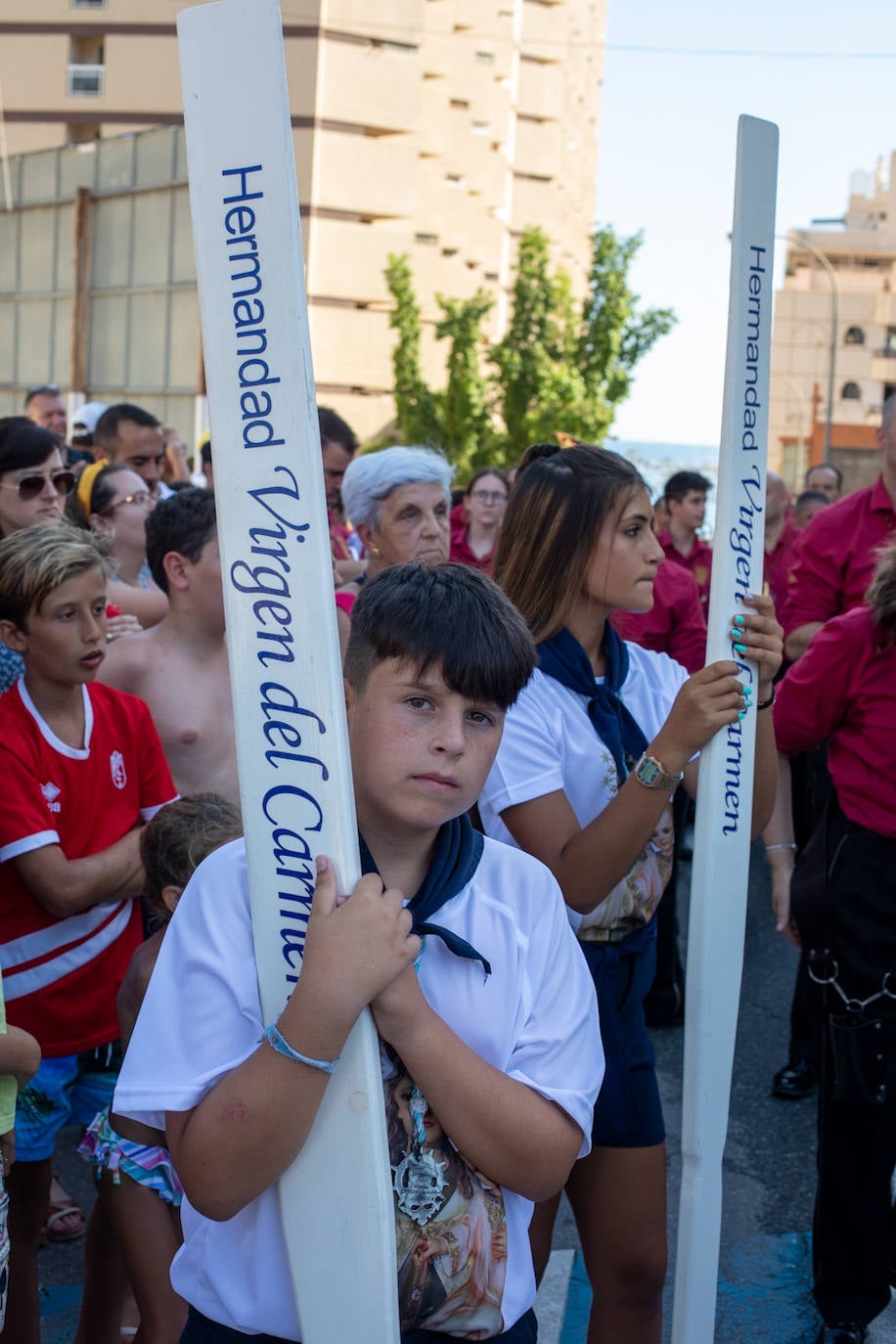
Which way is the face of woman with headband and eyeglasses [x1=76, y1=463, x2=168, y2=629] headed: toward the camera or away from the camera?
toward the camera

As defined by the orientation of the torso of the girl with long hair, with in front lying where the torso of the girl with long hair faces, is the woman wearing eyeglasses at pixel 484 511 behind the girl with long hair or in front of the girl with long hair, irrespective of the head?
behind

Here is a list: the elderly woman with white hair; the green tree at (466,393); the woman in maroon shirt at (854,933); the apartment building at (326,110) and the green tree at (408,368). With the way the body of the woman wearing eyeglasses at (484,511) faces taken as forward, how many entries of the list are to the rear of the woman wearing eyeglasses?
3

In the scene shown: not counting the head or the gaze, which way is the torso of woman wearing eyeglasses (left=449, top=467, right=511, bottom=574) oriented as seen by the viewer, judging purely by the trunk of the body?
toward the camera

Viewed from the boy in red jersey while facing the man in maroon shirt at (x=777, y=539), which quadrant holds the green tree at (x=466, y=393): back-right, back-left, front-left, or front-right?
front-left

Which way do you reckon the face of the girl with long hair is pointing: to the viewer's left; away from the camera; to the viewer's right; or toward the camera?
to the viewer's right

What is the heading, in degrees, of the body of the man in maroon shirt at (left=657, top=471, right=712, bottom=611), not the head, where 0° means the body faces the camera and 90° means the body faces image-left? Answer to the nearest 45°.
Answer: approximately 315°

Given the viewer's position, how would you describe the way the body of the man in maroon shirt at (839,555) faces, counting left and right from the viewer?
facing the viewer

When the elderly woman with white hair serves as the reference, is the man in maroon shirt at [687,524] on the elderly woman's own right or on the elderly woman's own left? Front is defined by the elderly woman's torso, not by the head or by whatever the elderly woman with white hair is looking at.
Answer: on the elderly woman's own left

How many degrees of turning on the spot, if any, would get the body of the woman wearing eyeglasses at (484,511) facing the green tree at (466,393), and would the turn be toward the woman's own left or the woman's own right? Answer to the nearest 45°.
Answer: approximately 180°
